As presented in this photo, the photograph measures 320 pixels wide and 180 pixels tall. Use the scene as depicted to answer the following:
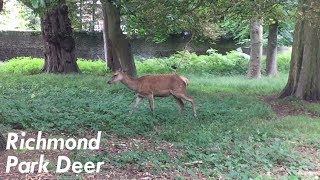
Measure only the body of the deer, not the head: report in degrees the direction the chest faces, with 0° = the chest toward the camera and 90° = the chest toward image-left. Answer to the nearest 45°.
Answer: approximately 90°

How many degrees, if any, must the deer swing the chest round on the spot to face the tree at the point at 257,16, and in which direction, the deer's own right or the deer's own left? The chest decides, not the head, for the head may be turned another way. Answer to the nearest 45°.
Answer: approximately 135° to the deer's own right

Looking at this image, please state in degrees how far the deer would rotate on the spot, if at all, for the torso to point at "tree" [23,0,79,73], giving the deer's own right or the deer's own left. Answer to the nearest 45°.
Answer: approximately 45° to the deer's own right

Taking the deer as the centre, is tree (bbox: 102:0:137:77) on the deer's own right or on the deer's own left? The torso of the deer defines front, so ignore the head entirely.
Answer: on the deer's own right

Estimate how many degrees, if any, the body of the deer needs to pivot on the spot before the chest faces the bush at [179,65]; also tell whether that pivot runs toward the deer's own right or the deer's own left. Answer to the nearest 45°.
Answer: approximately 90° to the deer's own right

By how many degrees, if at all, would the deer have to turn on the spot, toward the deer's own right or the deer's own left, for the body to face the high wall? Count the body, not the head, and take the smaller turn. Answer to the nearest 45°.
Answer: approximately 90° to the deer's own right
